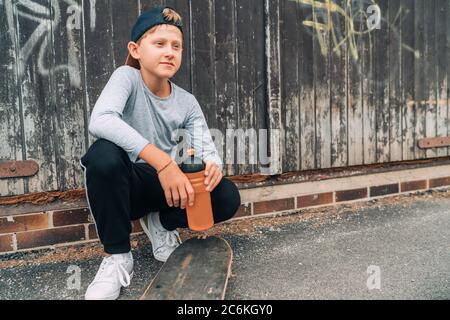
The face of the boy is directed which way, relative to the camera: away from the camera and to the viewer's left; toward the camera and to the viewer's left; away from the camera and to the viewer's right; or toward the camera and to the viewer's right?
toward the camera and to the viewer's right

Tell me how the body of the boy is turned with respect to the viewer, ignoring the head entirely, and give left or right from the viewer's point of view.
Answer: facing the viewer and to the right of the viewer
